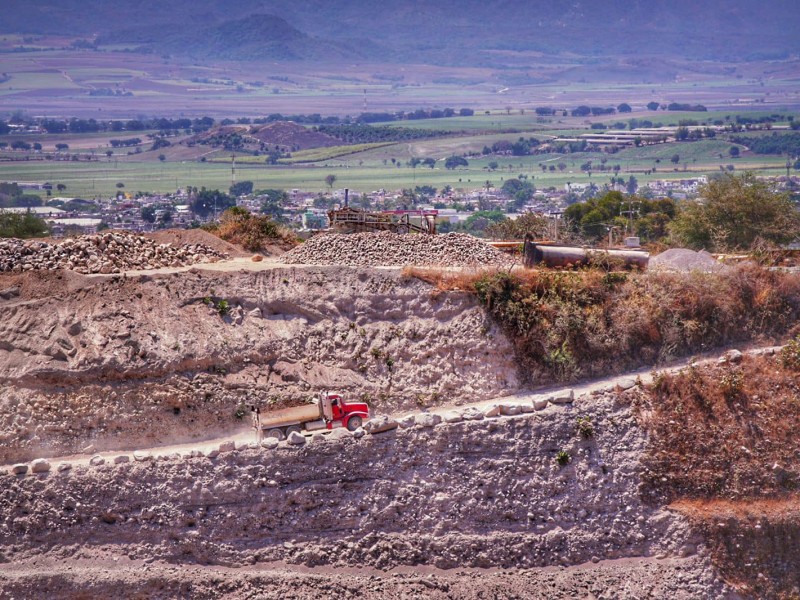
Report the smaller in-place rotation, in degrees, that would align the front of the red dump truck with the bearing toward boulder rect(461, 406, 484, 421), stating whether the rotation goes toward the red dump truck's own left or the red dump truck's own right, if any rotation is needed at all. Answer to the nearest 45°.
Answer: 0° — it already faces it

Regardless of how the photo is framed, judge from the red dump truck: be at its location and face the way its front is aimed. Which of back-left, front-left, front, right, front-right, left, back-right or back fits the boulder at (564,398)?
front

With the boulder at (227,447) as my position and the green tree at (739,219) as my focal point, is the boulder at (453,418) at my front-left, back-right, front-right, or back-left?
front-right

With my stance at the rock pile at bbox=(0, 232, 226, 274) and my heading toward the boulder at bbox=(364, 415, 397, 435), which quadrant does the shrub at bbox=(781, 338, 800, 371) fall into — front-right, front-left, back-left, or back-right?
front-left

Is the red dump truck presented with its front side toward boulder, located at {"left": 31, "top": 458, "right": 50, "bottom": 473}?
no

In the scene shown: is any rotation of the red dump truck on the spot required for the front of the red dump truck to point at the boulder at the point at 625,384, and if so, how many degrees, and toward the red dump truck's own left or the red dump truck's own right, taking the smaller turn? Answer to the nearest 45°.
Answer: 0° — it already faces it

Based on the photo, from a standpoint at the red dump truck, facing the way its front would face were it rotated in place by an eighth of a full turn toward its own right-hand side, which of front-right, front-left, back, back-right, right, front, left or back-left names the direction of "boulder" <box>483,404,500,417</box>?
front-left

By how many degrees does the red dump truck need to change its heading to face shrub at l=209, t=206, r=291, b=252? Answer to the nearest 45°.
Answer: approximately 90° to its left

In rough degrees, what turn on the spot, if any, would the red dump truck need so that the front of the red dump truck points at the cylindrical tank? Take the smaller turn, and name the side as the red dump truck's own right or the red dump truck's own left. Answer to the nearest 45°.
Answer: approximately 45° to the red dump truck's own left

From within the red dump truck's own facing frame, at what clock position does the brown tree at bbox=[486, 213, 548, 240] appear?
The brown tree is roughly at 10 o'clock from the red dump truck.

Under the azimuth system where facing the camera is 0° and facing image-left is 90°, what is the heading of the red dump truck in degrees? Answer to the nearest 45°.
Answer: approximately 270°

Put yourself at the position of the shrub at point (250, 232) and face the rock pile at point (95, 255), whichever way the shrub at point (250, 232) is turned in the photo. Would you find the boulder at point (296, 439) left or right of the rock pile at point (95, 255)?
left

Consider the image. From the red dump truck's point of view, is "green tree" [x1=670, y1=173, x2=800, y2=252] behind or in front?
in front

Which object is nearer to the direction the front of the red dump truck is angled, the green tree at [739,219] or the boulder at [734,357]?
the boulder

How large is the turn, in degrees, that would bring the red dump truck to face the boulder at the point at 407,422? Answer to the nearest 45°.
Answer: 0° — it already faces it

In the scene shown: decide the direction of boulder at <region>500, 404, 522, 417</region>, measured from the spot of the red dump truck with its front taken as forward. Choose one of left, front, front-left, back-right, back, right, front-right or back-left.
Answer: front

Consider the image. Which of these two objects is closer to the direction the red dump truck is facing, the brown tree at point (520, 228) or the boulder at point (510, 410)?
the boulder

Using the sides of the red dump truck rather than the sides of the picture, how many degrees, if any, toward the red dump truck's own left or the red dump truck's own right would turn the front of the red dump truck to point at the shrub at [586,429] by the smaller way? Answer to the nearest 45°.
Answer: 0° — it already faces it
